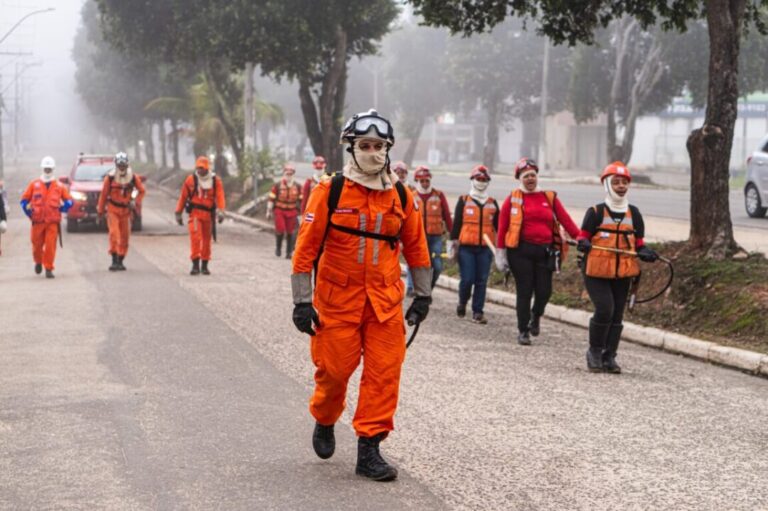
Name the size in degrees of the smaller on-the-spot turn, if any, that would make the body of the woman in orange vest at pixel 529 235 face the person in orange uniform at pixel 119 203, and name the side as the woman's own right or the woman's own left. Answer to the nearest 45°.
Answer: approximately 135° to the woman's own right

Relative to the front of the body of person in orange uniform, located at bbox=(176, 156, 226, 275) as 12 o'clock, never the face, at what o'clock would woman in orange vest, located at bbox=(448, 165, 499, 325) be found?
The woman in orange vest is roughly at 11 o'clock from the person in orange uniform.

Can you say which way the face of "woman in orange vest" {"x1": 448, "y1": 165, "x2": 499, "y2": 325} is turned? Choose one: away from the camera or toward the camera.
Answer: toward the camera

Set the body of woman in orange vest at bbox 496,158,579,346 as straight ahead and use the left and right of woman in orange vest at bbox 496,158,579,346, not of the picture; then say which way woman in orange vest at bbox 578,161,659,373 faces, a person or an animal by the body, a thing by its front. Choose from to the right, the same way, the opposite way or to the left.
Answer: the same way

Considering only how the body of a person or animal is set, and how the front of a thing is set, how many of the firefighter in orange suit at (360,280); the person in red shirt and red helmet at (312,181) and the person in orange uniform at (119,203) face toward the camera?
3

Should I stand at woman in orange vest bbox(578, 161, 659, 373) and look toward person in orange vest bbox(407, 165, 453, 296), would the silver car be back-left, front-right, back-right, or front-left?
front-right

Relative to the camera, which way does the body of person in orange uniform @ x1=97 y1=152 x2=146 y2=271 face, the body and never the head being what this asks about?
toward the camera

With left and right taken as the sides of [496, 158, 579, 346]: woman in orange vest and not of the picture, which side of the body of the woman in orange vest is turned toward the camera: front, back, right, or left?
front

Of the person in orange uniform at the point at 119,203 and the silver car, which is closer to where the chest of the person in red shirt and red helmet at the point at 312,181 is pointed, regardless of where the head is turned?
the person in orange uniform

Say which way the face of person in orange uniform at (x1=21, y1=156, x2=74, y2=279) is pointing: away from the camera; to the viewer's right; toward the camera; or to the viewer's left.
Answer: toward the camera

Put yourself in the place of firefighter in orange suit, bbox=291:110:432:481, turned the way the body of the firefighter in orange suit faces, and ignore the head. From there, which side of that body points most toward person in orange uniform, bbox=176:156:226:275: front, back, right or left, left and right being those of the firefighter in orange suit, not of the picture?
back

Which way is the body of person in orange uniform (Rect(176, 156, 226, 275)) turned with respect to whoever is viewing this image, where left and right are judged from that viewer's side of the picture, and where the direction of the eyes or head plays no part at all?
facing the viewer

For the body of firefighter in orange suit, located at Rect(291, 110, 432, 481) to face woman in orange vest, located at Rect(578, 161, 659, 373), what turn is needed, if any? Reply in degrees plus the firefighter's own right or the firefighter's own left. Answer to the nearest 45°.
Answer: approximately 135° to the firefighter's own left

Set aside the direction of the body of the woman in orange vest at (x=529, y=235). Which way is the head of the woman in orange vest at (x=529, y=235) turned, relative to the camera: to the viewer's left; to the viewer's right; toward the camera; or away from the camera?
toward the camera

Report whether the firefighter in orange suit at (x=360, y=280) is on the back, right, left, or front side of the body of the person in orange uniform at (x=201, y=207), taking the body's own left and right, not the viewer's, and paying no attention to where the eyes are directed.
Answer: front

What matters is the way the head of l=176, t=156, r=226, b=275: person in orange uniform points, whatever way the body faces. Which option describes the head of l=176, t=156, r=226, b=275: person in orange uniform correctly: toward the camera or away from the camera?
toward the camera

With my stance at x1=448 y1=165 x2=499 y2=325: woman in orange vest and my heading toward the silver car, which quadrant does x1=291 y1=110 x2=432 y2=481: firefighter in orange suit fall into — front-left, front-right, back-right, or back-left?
back-right
